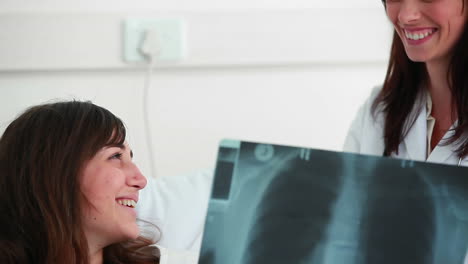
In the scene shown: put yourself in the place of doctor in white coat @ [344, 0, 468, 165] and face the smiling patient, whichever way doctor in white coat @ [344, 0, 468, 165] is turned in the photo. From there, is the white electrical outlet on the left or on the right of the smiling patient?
right

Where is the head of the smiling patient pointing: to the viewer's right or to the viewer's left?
to the viewer's right

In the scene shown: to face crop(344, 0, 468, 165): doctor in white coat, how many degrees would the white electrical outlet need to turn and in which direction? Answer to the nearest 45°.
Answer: approximately 45° to its left

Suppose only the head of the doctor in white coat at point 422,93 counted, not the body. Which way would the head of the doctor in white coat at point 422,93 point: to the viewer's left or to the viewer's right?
to the viewer's left
